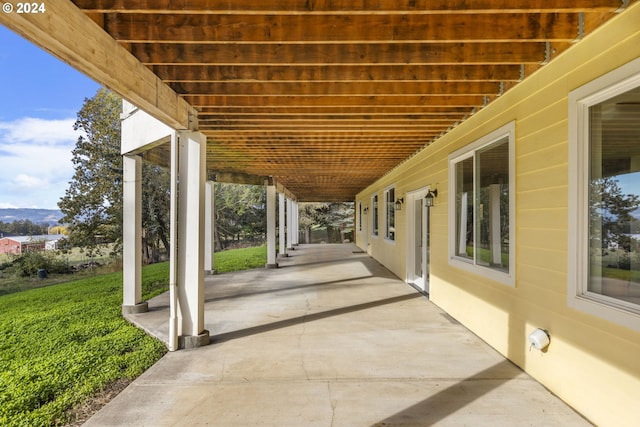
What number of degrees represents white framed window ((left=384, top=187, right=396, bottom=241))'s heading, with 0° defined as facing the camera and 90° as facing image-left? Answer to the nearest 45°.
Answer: approximately 90°

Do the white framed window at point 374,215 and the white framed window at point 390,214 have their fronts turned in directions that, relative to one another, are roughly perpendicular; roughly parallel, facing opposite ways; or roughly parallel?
roughly parallel

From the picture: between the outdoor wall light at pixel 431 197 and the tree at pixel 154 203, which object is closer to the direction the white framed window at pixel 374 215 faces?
the tree

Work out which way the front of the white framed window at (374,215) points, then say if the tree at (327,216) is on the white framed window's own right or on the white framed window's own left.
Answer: on the white framed window's own right

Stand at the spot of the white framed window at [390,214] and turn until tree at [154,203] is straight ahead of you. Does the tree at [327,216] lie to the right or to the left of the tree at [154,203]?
right

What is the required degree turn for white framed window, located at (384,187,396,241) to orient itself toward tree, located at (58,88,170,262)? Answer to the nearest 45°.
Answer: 0° — it already faces it

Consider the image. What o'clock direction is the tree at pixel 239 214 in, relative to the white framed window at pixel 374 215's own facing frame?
The tree is roughly at 2 o'clock from the white framed window.

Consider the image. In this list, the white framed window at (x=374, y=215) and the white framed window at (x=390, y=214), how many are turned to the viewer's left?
2

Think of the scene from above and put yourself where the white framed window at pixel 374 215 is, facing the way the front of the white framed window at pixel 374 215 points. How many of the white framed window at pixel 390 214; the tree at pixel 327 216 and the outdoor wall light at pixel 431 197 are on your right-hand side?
1

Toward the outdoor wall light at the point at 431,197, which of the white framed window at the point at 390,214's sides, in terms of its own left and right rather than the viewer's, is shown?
left

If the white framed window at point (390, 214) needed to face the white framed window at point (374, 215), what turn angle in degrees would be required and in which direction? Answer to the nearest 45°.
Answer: approximately 90° to its right

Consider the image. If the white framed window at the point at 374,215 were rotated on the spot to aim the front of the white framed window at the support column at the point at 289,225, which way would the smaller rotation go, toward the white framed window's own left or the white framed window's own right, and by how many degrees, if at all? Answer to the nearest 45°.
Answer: approximately 45° to the white framed window's own right

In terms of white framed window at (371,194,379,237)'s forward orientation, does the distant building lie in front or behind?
in front

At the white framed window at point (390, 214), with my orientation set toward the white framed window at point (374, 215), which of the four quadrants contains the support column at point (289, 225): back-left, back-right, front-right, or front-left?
front-left

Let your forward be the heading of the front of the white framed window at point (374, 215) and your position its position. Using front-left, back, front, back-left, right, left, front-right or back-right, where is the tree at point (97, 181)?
front

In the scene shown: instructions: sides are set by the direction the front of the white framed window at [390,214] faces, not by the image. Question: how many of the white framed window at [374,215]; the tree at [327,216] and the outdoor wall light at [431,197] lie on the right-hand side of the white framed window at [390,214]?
2

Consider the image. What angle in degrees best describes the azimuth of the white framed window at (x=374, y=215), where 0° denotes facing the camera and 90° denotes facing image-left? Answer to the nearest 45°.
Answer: approximately 90°
